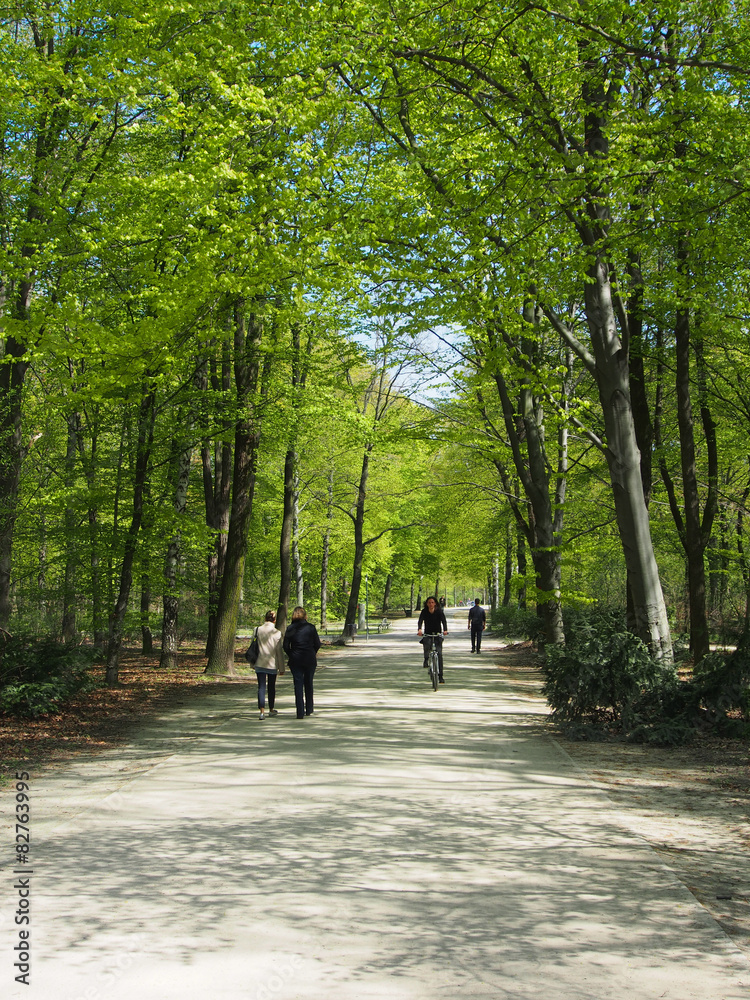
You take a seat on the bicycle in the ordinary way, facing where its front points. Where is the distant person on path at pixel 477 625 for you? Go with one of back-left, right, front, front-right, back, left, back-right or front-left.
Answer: back

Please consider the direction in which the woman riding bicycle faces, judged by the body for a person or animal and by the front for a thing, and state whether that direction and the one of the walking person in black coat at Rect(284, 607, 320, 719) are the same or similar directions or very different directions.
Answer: very different directions

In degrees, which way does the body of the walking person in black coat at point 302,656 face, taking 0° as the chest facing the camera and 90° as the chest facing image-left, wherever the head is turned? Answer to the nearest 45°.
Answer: approximately 180°

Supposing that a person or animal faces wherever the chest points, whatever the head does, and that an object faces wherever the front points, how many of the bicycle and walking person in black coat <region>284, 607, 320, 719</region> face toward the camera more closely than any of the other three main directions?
1

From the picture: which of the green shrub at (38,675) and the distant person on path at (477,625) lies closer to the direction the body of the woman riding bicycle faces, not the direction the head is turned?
the green shrub

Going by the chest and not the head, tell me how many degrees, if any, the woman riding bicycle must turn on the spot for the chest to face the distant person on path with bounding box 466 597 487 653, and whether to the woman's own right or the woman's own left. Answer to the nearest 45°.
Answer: approximately 180°

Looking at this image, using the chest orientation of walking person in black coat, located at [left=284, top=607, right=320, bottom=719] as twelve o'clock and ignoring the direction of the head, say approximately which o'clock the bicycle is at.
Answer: The bicycle is roughly at 1 o'clock from the walking person in black coat.

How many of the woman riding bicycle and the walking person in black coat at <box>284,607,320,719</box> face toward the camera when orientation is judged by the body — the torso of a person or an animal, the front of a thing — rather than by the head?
1

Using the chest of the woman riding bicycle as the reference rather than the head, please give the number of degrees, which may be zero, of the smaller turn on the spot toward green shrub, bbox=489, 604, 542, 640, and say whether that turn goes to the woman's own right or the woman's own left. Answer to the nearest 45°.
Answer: approximately 180°

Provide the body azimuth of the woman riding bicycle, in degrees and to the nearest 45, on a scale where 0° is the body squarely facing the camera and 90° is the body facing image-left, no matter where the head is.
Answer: approximately 0°
